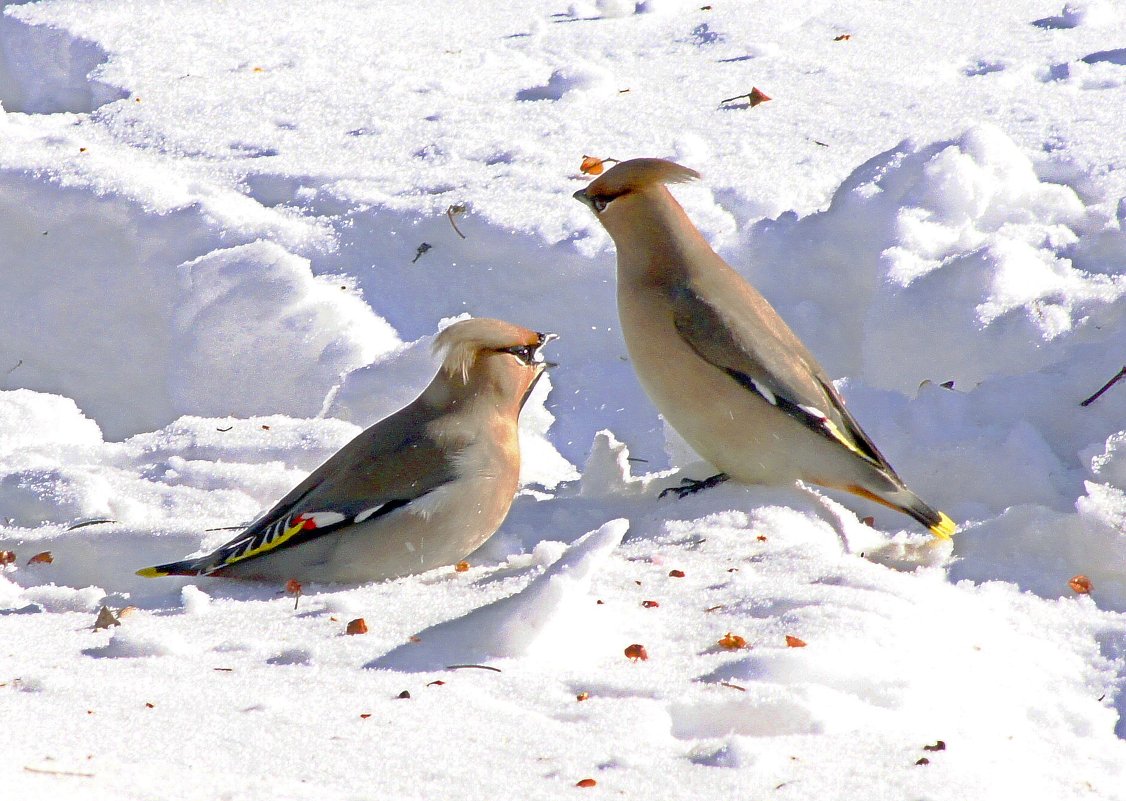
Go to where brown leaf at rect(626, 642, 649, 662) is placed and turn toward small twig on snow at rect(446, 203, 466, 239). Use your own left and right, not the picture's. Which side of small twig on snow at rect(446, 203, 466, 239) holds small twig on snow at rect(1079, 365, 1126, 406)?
right

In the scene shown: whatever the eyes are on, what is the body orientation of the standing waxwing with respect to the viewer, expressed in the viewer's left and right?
facing to the left of the viewer

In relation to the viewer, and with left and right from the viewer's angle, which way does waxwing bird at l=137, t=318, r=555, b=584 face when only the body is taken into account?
facing to the right of the viewer

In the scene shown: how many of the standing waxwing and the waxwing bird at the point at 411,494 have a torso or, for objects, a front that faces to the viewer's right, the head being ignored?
1

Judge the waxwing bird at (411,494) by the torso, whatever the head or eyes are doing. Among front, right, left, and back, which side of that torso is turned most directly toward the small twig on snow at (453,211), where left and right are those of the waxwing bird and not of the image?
left

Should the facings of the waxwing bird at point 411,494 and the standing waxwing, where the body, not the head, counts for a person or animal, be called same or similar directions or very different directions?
very different directions

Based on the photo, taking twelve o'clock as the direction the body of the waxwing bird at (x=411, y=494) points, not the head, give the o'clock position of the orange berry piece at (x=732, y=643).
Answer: The orange berry piece is roughly at 2 o'clock from the waxwing bird.

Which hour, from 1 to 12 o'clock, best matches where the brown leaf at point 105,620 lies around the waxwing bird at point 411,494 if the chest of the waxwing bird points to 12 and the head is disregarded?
The brown leaf is roughly at 5 o'clock from the waxwing bird.

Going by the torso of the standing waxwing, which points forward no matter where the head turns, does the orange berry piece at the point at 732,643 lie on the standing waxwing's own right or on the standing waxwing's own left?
on the standing waxwing's own left

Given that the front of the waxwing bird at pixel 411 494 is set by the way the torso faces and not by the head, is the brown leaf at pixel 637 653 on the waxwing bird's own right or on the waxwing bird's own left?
on the waxwing bird's own right

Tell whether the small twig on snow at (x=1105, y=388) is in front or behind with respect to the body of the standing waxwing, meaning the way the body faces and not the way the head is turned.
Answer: behind

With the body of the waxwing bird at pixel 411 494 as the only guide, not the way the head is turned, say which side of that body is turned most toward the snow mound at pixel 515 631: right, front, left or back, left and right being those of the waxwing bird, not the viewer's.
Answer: right
